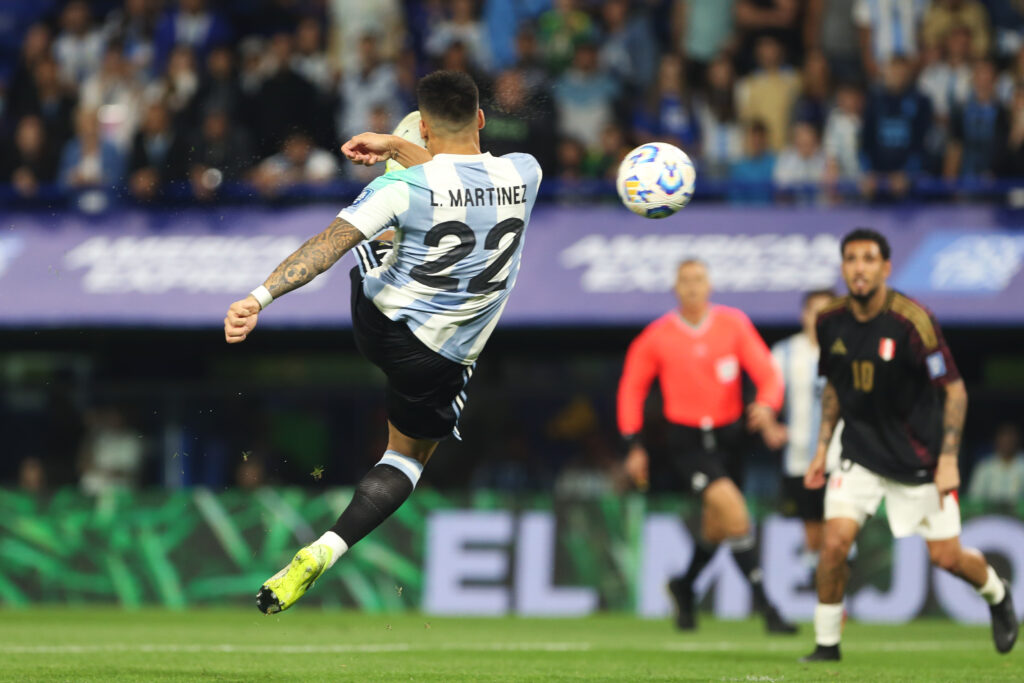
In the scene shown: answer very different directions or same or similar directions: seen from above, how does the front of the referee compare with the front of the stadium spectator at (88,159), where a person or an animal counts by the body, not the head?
same or similar directions

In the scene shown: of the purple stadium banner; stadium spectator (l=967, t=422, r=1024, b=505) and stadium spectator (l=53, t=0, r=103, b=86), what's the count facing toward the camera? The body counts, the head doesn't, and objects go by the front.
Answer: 3

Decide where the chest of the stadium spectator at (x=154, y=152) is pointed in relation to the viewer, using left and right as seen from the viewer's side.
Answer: facing the viewer

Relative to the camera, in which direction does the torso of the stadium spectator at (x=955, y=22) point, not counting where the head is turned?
toward the camera

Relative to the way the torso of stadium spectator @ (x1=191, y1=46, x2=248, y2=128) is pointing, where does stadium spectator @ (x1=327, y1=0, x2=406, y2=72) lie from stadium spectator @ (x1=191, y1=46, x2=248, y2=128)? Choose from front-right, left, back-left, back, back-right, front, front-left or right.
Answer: back-left

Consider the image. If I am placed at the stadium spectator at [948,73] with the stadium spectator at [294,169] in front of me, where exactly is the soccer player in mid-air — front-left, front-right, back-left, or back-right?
front-left

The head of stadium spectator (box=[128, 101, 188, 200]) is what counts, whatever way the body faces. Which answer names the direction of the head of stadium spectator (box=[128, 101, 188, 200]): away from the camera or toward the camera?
toward the camera

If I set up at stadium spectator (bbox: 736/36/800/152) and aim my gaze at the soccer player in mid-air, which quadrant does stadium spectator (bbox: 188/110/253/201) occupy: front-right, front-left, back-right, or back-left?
front-right

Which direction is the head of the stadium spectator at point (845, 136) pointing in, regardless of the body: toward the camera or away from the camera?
toward the camera

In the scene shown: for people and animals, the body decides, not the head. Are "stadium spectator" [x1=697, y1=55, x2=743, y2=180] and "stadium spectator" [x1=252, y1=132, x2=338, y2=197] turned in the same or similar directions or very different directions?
same or similar directions

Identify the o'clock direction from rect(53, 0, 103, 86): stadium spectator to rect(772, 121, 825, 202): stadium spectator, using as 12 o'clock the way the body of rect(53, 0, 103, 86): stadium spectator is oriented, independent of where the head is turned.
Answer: rect(772, 121, 825, 202): stadium spectator is roughly at 10 o'clock from rect(53, 0, 103, 86): stadium spectator.

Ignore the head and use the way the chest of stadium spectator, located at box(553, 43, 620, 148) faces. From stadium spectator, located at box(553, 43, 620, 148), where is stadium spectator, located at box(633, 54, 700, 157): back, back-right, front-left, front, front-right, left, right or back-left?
left

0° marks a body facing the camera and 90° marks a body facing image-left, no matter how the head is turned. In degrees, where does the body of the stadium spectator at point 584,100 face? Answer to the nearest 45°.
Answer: approximately 0°

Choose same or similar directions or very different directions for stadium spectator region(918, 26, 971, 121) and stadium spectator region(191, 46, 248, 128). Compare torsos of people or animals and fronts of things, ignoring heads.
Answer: same or similar directions
